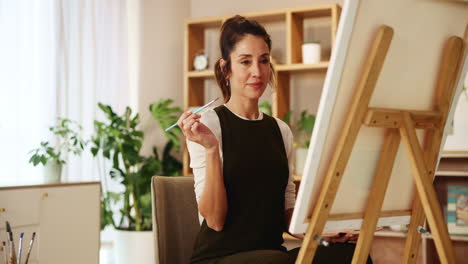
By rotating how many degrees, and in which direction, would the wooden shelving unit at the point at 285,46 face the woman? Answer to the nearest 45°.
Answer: approximately 45° to its left

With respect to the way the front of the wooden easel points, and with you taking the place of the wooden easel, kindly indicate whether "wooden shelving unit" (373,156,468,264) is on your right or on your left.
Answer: on your right

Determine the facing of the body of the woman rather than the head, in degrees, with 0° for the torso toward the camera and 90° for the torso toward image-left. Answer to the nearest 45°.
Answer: approximately 315°

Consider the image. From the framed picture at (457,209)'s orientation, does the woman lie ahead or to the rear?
ahead

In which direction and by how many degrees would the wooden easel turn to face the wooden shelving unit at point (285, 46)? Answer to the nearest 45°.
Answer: approximately 45° to its right

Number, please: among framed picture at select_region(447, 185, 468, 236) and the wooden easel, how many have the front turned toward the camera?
1

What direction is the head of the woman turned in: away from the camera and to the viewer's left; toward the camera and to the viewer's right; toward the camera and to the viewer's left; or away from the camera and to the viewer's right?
toward the camera and to the viewer's right

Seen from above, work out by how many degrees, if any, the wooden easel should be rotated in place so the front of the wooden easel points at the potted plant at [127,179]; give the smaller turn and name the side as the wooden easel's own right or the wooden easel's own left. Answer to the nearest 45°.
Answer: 0° — it already faces it

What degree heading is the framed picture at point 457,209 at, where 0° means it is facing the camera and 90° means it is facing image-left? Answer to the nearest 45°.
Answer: approximately 0°

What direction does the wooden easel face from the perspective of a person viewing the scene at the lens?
facing away from the viewer and to the left of the viewer

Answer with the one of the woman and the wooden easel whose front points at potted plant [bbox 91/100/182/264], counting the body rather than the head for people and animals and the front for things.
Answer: the wooden easel

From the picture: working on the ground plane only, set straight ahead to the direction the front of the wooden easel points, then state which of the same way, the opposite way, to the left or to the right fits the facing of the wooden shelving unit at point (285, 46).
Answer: to the left
